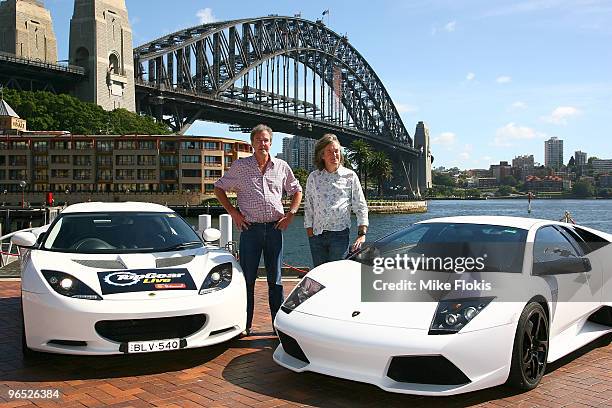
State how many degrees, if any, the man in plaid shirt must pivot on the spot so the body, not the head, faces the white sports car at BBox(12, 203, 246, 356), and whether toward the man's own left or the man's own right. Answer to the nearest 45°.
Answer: approximately 45° to the man's own right

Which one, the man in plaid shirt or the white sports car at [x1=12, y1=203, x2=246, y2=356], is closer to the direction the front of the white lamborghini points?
the white sports car

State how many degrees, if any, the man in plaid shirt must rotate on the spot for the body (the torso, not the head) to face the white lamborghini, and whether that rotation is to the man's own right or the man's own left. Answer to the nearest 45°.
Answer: approximately 45° to the man's own left

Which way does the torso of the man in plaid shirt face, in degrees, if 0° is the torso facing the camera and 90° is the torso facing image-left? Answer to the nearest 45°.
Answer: approximately 0°

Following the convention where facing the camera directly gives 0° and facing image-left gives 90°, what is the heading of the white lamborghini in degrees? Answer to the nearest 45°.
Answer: approximately 45°

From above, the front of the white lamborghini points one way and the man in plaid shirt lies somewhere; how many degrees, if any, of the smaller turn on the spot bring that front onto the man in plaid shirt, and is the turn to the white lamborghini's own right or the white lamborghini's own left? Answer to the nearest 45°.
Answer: approximately 90° to the white lamborghini's own right
